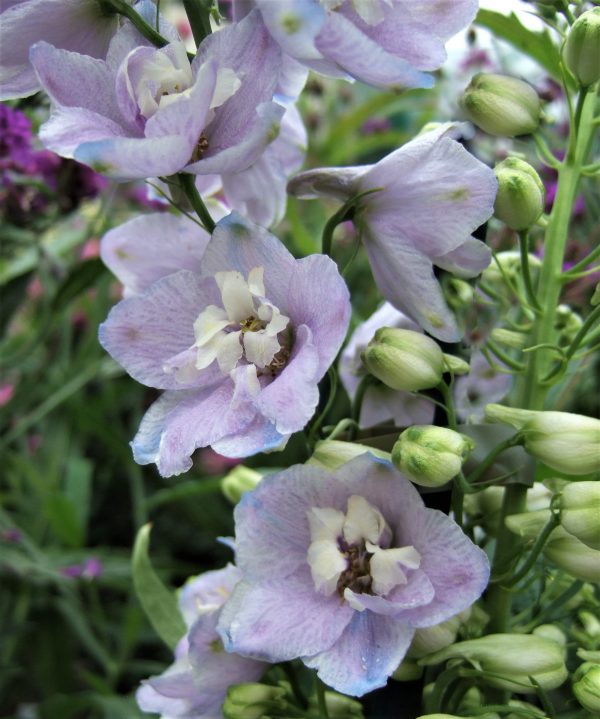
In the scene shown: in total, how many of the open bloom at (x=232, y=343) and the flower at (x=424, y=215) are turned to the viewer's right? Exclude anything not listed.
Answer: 1

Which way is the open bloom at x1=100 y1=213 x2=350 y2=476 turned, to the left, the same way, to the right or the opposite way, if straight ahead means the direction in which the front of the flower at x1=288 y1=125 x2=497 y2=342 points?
to the right

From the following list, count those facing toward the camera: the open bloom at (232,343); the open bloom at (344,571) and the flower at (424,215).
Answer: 2

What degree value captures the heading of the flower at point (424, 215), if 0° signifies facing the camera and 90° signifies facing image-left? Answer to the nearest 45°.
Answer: approximately 270°
